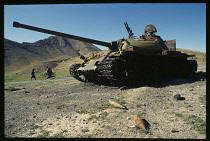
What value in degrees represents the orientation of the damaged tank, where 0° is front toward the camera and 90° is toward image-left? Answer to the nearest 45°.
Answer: approximately 45°
